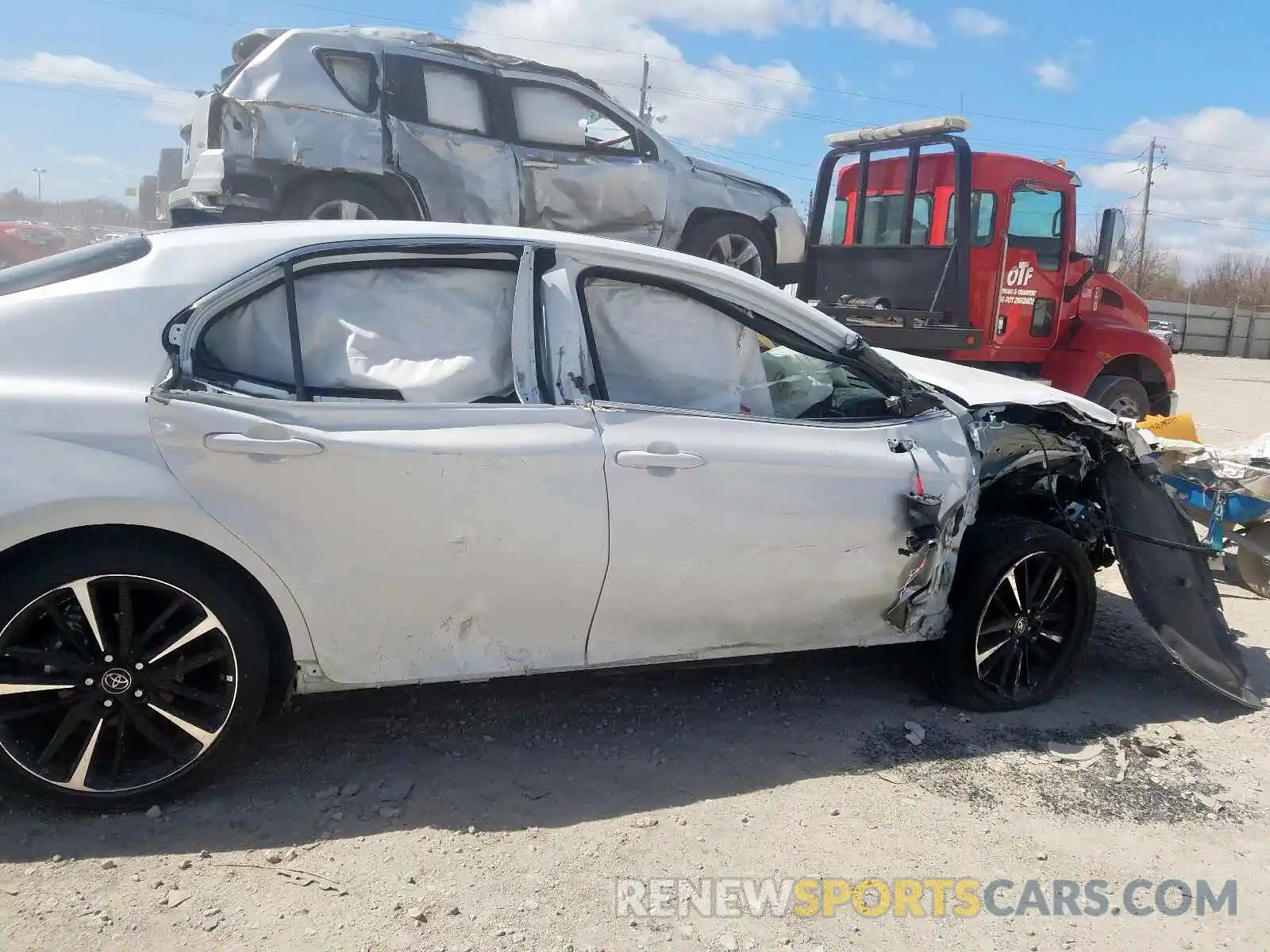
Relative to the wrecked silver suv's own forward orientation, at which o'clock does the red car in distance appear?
The red car in distance is roughly at 8 o'clock from the wrecked silver suv.

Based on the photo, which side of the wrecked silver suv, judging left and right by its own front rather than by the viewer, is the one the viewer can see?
right

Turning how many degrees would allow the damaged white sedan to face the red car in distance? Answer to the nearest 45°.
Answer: approximately 135° to its left

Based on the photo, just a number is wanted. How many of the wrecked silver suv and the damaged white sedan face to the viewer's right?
2

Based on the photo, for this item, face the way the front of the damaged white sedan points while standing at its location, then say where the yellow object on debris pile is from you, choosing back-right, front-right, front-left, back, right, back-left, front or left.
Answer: front-left

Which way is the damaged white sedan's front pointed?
to the viewer's right

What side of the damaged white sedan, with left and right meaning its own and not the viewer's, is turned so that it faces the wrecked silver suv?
left

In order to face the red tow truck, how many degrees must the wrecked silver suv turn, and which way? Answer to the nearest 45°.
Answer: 0° — it already faces it

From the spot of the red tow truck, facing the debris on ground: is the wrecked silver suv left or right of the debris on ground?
right

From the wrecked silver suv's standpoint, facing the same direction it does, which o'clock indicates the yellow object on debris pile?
The yellow object on debris pile is roughly at 1 o'clock from the wrecked silver suv.

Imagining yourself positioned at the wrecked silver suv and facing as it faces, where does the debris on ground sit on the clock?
The debris on ground is roughly at 2 o'clock from the wrecked silver suv.
